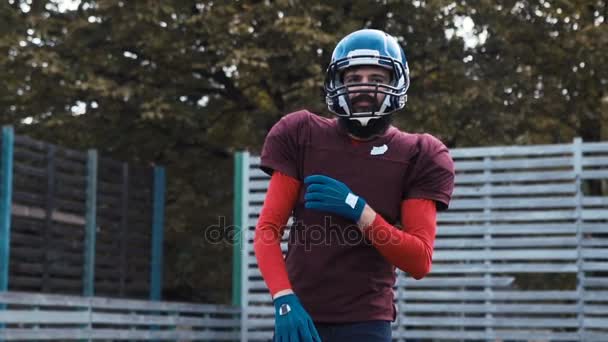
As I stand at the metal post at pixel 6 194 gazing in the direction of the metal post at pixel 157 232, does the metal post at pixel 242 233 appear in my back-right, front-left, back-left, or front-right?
front-right

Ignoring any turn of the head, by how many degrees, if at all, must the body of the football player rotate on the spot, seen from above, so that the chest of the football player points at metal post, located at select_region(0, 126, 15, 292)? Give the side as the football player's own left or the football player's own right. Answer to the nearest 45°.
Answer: approximately 135° to the football player's own right

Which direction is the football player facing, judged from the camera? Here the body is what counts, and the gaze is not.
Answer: toward the camera

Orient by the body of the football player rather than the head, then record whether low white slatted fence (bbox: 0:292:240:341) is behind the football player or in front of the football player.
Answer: behind

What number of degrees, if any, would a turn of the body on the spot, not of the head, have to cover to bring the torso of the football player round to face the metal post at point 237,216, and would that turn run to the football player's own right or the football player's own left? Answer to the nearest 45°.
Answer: approximately 180°

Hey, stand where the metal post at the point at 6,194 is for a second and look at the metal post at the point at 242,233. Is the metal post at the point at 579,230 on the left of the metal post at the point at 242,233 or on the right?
right

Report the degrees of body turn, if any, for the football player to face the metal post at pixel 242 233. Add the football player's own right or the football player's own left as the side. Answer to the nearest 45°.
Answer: approximately 180°

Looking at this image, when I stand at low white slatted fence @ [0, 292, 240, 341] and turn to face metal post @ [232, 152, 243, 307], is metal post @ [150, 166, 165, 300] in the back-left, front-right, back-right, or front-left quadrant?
front-left

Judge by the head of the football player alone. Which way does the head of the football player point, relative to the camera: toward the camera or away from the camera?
toward the camera

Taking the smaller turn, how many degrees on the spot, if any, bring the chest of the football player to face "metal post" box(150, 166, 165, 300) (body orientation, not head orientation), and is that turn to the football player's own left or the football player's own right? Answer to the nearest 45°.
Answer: approximately 180°
